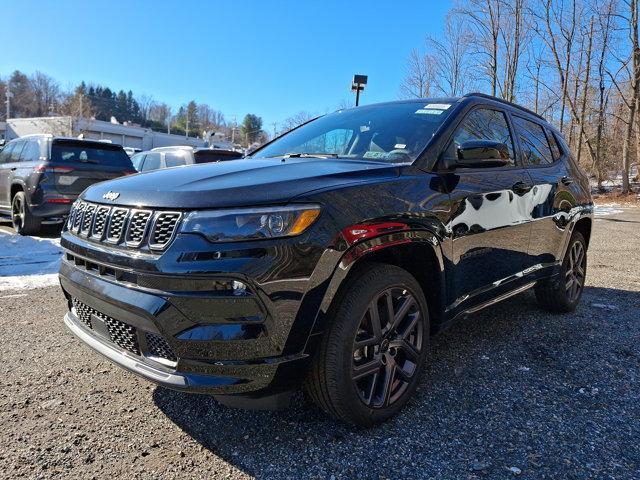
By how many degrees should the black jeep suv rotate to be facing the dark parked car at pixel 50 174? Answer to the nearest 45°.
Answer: approximately 90° to its right

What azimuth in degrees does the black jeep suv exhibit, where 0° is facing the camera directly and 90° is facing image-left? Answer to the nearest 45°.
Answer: approximately 45°

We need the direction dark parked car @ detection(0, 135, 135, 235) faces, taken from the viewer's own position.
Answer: facing away from the viewer and to the left of the viewer

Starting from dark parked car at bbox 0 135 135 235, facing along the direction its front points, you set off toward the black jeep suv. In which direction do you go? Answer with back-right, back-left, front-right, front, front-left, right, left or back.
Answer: back-left

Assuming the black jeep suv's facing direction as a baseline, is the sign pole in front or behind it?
behind
